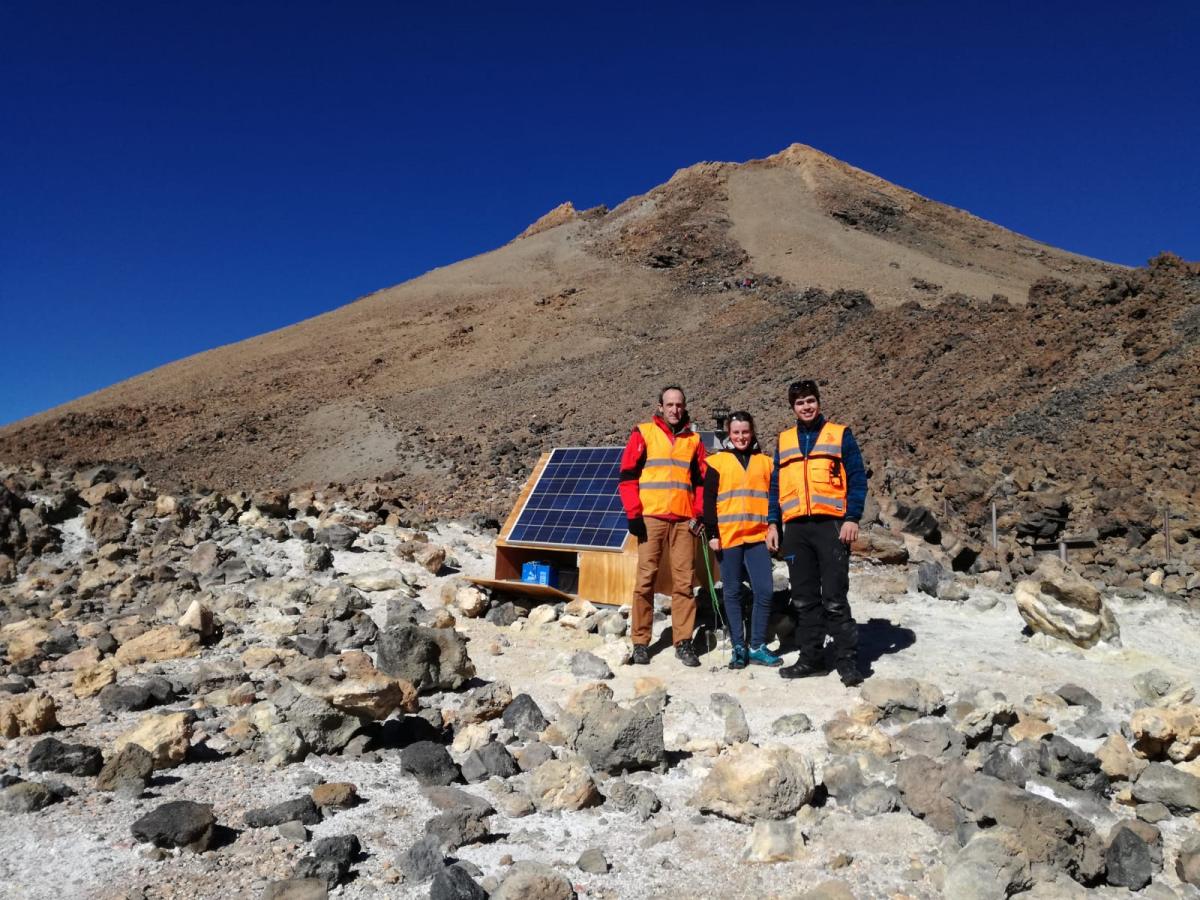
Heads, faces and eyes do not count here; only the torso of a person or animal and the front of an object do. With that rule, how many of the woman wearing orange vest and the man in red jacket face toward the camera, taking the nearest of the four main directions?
2

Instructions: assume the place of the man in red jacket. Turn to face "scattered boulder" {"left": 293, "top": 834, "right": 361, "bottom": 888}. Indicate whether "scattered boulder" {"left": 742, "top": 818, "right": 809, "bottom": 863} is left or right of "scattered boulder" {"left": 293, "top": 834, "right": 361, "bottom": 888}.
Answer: left

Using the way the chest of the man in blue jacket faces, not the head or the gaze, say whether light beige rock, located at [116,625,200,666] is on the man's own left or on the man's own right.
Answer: on the man's own right

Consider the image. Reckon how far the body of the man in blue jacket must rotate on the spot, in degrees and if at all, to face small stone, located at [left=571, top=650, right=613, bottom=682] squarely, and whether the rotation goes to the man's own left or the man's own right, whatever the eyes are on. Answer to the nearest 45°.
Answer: approximately 90° to the man's own right

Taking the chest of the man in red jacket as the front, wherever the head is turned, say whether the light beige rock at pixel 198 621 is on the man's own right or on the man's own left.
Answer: on the man's own right

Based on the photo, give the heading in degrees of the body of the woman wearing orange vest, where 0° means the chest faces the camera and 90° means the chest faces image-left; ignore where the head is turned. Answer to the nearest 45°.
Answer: approximately 0°

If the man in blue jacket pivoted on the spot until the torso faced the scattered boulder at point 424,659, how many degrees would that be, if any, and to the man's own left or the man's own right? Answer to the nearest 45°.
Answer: approximately 90° to the man's own right

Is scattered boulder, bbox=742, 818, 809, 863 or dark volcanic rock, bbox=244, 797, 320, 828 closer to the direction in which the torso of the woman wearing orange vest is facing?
the scattered boulder

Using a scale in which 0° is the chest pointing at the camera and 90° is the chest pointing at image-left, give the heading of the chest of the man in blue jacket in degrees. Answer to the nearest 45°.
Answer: approximately 0°
